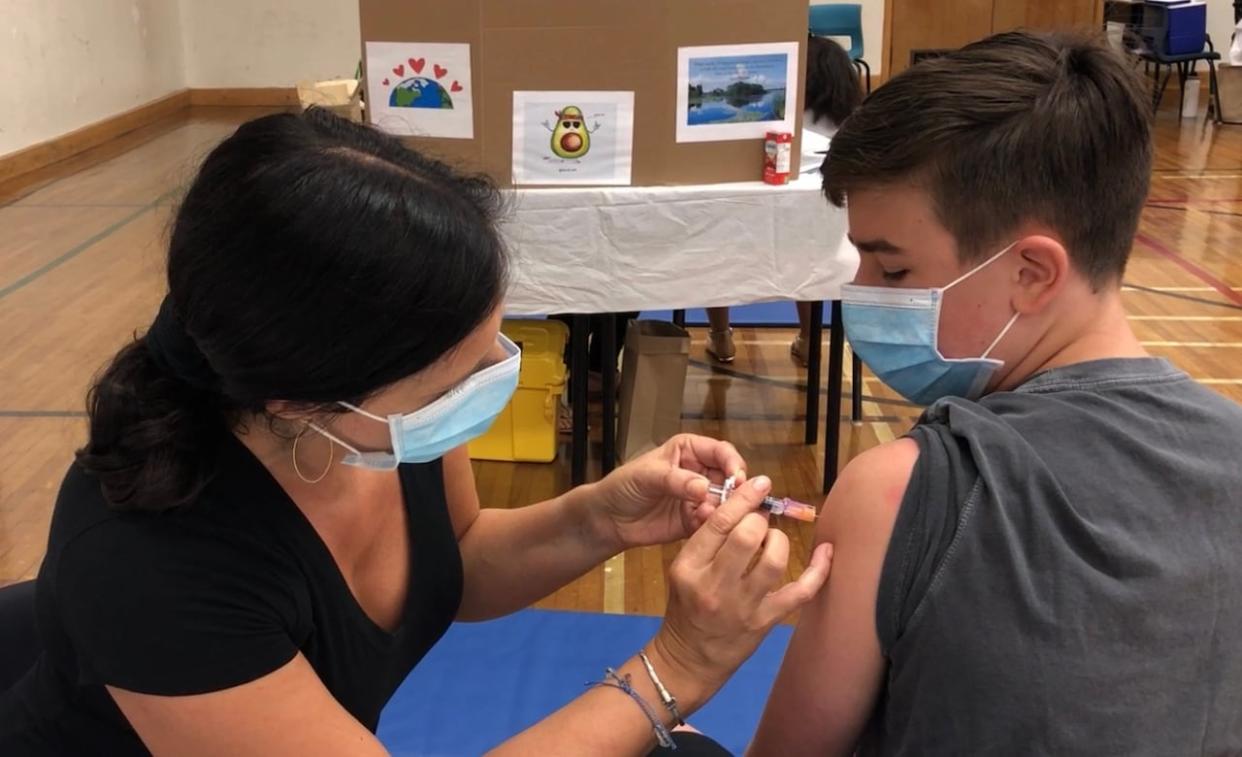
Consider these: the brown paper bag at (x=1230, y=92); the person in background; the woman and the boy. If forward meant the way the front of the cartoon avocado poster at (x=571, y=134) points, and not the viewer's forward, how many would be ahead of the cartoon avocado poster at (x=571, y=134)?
2

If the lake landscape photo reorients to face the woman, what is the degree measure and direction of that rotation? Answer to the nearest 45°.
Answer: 0° — it already faces them

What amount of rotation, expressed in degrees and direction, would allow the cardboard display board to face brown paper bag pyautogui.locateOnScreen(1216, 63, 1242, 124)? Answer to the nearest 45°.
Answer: approximately 135° to its left

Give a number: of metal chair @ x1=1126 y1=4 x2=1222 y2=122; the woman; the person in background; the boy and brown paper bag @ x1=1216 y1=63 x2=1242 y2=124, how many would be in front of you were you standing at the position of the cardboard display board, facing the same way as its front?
2

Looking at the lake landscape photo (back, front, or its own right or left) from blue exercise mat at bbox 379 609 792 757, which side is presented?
front

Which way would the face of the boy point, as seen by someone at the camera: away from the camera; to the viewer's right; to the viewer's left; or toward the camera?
to the viewer's left

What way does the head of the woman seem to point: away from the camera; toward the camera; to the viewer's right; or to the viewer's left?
to the viewer's right

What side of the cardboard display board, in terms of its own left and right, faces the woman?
front

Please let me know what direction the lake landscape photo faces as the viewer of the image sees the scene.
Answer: facing the viewer

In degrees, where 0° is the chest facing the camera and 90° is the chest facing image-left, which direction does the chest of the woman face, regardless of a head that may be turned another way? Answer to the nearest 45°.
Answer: approximately 315°

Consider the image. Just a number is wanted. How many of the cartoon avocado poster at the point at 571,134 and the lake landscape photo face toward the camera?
2
